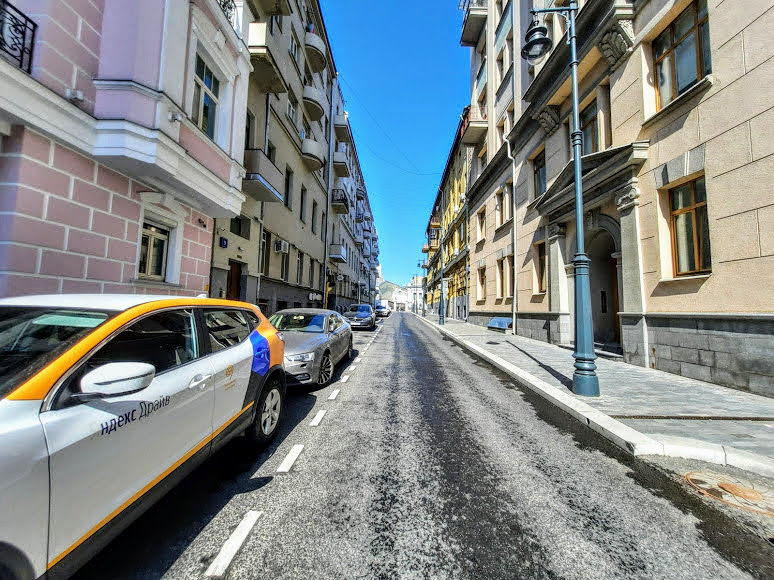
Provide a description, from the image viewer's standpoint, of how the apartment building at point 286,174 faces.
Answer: facing to the right of the viewer

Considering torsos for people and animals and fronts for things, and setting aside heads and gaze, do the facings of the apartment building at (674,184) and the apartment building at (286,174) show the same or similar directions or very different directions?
very different directions

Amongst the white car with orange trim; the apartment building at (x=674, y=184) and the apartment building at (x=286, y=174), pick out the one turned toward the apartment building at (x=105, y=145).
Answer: the apartment building at (x=674, y=184)

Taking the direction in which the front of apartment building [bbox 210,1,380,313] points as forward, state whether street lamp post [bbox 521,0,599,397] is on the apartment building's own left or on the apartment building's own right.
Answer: on the apartment building's own right

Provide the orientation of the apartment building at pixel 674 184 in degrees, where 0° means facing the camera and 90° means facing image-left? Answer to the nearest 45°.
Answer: approximately 45°

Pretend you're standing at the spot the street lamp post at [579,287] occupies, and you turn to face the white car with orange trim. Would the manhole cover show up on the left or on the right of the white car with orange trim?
left

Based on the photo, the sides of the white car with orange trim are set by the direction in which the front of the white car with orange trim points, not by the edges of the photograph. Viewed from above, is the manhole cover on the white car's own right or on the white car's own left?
on the white car's own left

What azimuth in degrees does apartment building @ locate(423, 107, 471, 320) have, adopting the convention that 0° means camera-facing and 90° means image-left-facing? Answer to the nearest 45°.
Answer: approximately 90°

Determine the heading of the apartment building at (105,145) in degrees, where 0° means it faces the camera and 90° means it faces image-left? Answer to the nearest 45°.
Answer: approximately 315°

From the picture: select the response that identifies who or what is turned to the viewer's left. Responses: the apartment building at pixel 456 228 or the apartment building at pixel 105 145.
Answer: the apartment building at pixel 456 228

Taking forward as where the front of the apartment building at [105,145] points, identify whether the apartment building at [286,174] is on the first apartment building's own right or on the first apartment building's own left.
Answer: on the first apartment building's own left

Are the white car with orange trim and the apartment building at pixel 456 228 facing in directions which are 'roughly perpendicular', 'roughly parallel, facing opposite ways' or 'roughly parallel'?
roughly perpendicular
